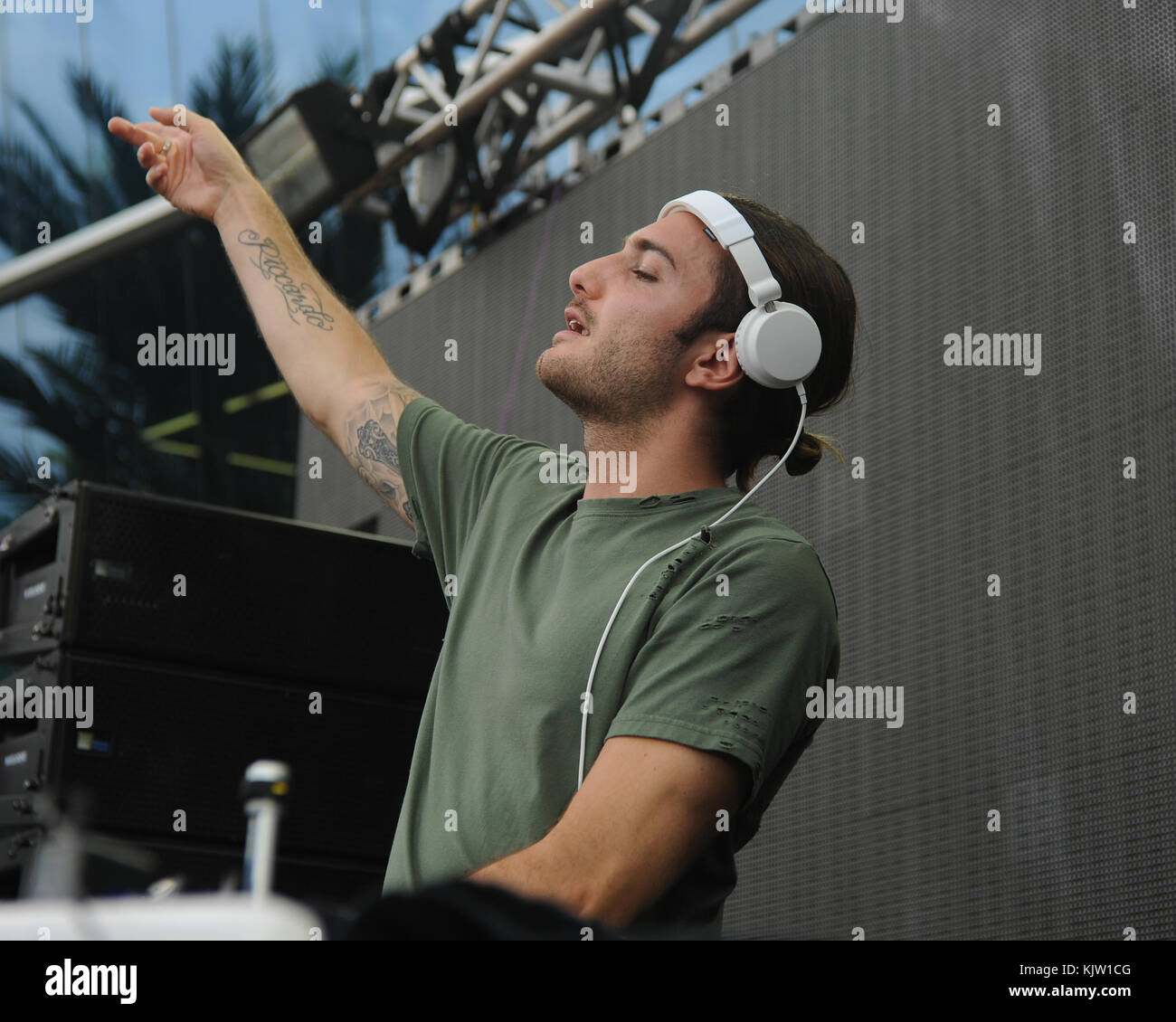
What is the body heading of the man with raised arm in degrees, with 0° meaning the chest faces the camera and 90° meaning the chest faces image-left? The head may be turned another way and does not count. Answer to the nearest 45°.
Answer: approximately 45°

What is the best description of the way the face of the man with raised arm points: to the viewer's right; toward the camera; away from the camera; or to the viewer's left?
to the viewer's left
